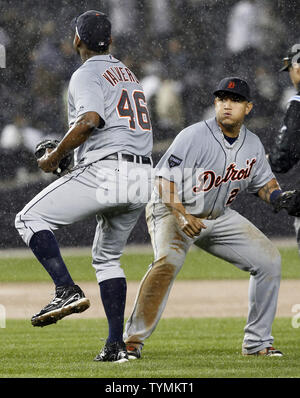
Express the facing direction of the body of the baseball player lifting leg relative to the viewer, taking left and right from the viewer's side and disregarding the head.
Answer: facing away from the viewer and to the left of the viewer

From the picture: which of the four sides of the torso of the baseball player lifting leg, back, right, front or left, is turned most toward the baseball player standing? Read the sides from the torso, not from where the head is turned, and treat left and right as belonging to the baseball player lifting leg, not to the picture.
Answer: right

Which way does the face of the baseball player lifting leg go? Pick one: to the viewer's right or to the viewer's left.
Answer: to the viewer's left

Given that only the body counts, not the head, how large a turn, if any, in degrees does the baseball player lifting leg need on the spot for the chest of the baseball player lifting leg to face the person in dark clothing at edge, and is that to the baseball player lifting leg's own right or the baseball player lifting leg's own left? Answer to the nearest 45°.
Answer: approximately 135° to the baseball player lifting leg's own right
